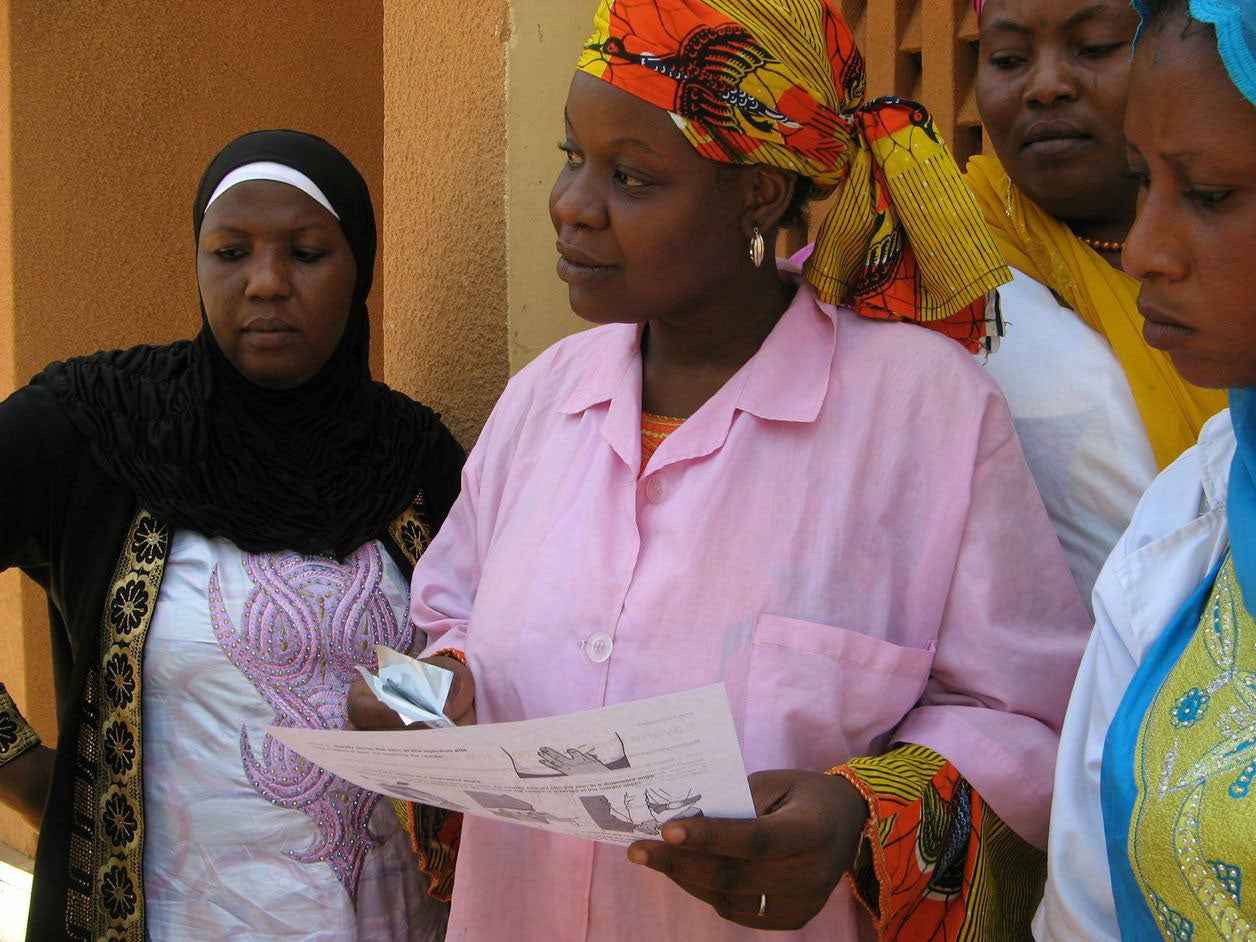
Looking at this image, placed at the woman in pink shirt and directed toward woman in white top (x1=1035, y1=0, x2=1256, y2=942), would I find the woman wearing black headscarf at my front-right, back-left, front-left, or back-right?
back-right

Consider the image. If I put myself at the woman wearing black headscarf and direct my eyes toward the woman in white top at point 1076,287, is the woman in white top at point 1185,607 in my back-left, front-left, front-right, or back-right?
front-right

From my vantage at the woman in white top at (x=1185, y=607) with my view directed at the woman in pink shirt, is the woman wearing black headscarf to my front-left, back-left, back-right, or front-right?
front-left

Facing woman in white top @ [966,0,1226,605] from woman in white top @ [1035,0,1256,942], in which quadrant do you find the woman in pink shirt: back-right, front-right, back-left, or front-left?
front-left

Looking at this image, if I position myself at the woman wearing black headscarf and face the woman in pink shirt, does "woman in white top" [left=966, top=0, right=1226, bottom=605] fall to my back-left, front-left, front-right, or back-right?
front-left

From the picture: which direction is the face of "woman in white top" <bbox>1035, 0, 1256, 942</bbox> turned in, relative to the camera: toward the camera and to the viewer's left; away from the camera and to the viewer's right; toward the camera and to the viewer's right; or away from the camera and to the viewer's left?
toward the camera and to the viewer's left

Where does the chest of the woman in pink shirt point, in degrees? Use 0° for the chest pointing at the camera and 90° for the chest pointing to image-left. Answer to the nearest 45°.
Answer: approximately 45°

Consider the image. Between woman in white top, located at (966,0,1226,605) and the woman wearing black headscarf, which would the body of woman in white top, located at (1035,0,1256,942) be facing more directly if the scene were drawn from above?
the woman wearing black headscarf

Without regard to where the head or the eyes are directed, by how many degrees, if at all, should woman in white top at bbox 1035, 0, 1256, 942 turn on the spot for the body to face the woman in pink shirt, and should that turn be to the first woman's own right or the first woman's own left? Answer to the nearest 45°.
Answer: approximately 90° to the first woman's own right

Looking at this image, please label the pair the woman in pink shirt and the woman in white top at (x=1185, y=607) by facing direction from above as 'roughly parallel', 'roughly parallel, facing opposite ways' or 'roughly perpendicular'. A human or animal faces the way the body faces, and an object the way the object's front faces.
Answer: roughly parallel

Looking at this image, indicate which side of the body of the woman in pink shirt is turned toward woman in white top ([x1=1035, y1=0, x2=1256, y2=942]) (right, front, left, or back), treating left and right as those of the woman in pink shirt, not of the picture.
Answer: left

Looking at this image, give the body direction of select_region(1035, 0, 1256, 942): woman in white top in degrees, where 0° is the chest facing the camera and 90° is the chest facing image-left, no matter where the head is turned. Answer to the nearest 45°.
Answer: approximately 45°

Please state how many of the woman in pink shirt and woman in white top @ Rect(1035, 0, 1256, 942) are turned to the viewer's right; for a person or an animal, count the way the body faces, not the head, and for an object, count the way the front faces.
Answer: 0

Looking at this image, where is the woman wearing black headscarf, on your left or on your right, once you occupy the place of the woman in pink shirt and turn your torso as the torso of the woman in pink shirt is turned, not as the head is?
on your right

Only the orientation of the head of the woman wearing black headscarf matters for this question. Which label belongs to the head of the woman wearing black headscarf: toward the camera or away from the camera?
toward the camera

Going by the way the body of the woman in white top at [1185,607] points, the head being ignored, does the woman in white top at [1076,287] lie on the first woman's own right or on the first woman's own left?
on the first woman's own right
